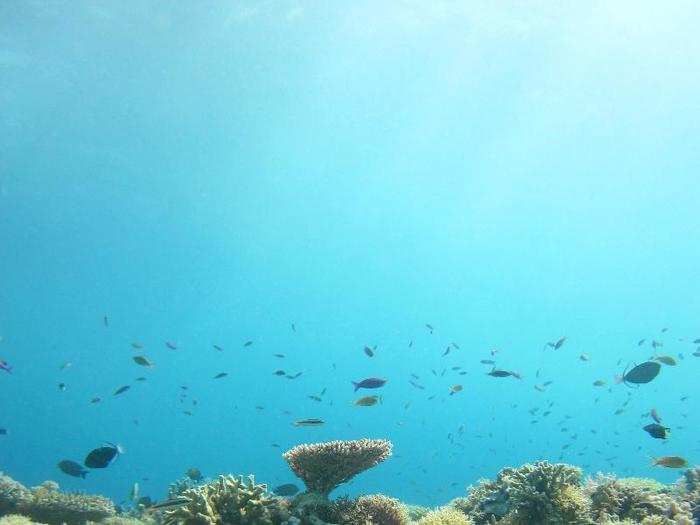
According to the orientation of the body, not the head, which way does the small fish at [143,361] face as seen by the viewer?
to the viewer's left

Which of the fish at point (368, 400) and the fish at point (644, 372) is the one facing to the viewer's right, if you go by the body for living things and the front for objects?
the fish at point (644, 372)

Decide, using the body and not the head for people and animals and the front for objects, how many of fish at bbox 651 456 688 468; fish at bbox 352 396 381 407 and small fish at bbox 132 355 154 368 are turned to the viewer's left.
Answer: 2

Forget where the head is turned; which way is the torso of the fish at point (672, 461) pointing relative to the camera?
to the viewer's right

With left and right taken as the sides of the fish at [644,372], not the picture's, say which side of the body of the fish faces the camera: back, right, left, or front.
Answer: right

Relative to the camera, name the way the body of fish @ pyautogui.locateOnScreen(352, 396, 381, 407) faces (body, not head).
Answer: to the viewer's left
